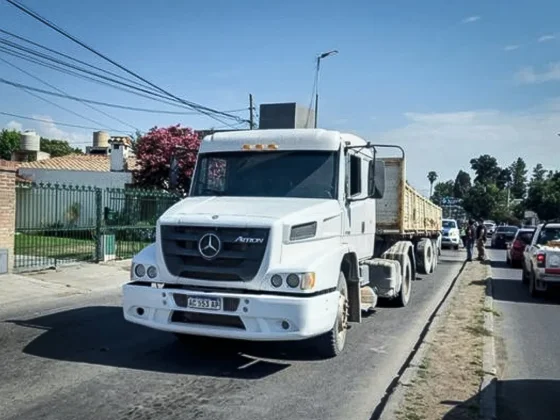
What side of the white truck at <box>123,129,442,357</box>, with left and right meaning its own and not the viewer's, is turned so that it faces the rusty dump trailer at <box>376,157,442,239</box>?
back

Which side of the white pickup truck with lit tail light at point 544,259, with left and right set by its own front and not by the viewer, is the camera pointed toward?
back

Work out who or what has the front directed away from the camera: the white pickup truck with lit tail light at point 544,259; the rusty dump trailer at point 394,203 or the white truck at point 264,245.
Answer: the white pickup truck with lit tail light

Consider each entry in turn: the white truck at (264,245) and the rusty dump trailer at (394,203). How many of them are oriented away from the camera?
0

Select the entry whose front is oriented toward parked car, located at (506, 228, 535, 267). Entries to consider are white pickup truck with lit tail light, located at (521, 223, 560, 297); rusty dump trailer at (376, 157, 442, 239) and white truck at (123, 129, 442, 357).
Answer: white pickup truck with lit tail light, located at (521, 223, 560, 297)

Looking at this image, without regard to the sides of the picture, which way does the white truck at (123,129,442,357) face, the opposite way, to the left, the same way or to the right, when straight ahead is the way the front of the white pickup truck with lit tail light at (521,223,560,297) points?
the opposite way

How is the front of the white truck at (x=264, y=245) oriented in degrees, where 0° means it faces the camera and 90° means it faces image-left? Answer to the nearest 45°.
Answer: approximately 45°

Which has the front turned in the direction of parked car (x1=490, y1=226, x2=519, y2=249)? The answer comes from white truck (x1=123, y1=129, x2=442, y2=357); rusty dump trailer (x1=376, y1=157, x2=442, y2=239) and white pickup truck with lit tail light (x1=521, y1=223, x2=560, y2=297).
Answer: white pickup truck with lit tail light (x1=521, y1=223, x2=560, y2=297)

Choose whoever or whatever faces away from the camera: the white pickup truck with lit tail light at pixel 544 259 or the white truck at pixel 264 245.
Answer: the white pickup truck with lit tail light

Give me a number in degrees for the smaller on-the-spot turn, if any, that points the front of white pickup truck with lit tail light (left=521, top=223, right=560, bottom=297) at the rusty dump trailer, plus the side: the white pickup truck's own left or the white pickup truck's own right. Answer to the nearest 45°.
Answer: approximately 135° to the white pickup truck's own left

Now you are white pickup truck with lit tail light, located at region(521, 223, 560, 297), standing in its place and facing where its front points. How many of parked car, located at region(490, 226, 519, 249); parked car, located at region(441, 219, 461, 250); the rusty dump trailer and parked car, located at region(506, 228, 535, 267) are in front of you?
3

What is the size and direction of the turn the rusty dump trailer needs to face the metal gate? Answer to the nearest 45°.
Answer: approximately 45° to its right

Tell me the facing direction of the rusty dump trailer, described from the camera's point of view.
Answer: facing the viewer and to the left of the viewer

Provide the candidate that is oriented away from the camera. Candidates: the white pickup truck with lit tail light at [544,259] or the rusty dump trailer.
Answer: the white pickup truck with lit tail light

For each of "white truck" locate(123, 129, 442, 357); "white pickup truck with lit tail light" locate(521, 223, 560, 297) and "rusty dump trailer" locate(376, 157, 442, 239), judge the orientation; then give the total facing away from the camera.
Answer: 1

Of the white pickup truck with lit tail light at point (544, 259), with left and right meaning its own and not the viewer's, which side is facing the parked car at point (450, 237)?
front

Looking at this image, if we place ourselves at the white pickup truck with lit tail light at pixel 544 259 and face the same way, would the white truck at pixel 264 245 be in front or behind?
behind

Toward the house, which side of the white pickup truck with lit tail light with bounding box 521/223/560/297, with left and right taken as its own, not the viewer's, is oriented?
left
